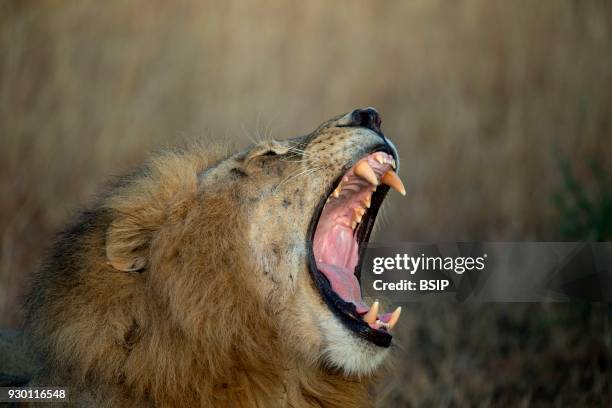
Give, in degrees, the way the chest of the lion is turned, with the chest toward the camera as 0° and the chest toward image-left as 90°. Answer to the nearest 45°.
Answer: approximately 270°
